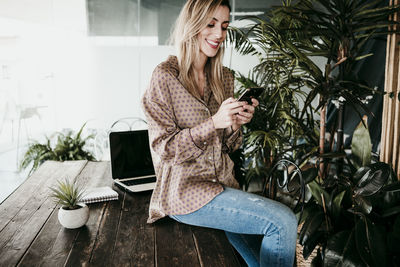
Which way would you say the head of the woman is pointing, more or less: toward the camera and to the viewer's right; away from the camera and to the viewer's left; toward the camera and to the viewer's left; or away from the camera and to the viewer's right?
toward the camera and to the viewer's right

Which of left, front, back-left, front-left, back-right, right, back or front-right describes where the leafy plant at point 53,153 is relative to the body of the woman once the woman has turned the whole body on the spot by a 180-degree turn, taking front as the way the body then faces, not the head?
front

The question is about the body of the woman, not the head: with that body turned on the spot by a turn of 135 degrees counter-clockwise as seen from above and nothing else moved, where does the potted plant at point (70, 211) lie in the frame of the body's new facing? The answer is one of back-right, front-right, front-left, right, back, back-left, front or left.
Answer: left

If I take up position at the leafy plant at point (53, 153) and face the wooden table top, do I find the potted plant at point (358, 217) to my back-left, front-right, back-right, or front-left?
front-left

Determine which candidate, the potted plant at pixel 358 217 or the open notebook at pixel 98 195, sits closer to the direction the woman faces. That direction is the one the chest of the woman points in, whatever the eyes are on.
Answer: the potted plant

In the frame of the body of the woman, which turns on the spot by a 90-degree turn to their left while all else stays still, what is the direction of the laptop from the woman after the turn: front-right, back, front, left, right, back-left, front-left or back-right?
left

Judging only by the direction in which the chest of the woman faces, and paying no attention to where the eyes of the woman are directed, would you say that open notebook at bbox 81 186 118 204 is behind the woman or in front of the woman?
behind

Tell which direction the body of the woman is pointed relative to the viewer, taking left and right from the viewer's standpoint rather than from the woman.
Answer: facing the viewer and to the right of the viewer

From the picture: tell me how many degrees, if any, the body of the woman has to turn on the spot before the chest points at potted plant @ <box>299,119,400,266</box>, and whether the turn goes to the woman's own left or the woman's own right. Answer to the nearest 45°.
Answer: approximately 45° to the woman's own left
